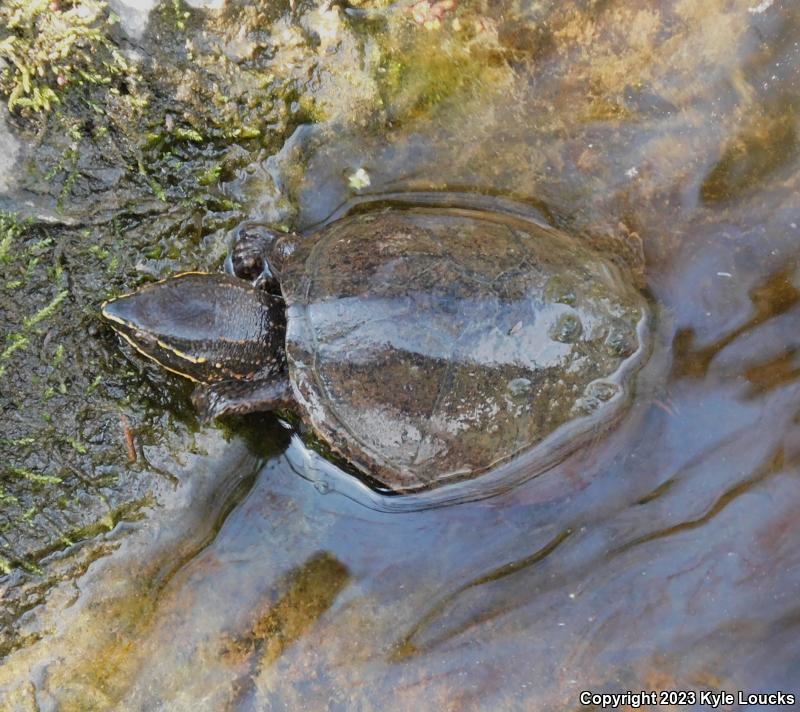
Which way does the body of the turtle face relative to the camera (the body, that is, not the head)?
to the viewer's left

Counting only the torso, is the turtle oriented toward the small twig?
yes
